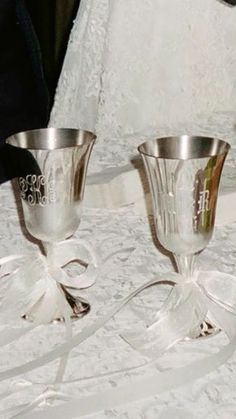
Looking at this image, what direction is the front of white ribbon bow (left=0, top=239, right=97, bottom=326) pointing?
toward the camera
